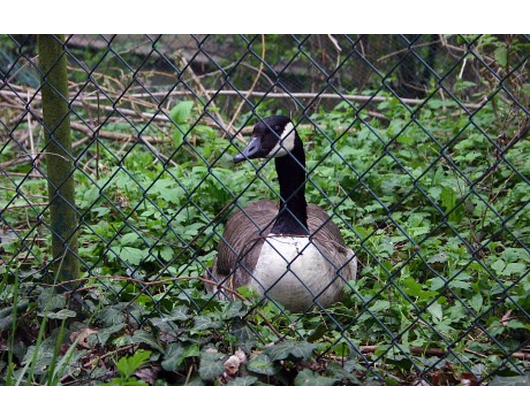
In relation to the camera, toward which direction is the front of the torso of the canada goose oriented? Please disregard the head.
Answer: toward the camera

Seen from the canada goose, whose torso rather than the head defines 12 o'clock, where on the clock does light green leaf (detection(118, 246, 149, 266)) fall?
The light green leaf is roughly at 3 o'clock from the canada goose.

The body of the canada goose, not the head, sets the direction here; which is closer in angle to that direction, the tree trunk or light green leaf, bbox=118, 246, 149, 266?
the tree trunk

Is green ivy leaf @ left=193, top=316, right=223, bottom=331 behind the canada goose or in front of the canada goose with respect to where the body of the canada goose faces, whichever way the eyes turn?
in front

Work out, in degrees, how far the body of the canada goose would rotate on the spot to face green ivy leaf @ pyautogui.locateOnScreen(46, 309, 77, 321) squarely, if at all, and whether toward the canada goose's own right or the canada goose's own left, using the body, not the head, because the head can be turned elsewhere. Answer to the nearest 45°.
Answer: approximately 45° to the canada goose's own right

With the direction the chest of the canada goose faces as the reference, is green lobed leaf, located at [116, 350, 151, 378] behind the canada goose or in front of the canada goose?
in front

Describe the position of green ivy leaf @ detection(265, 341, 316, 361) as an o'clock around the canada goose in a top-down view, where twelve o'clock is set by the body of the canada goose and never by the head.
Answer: The green ivy leaf is roughly at 12 o'clock from the canada goose.
